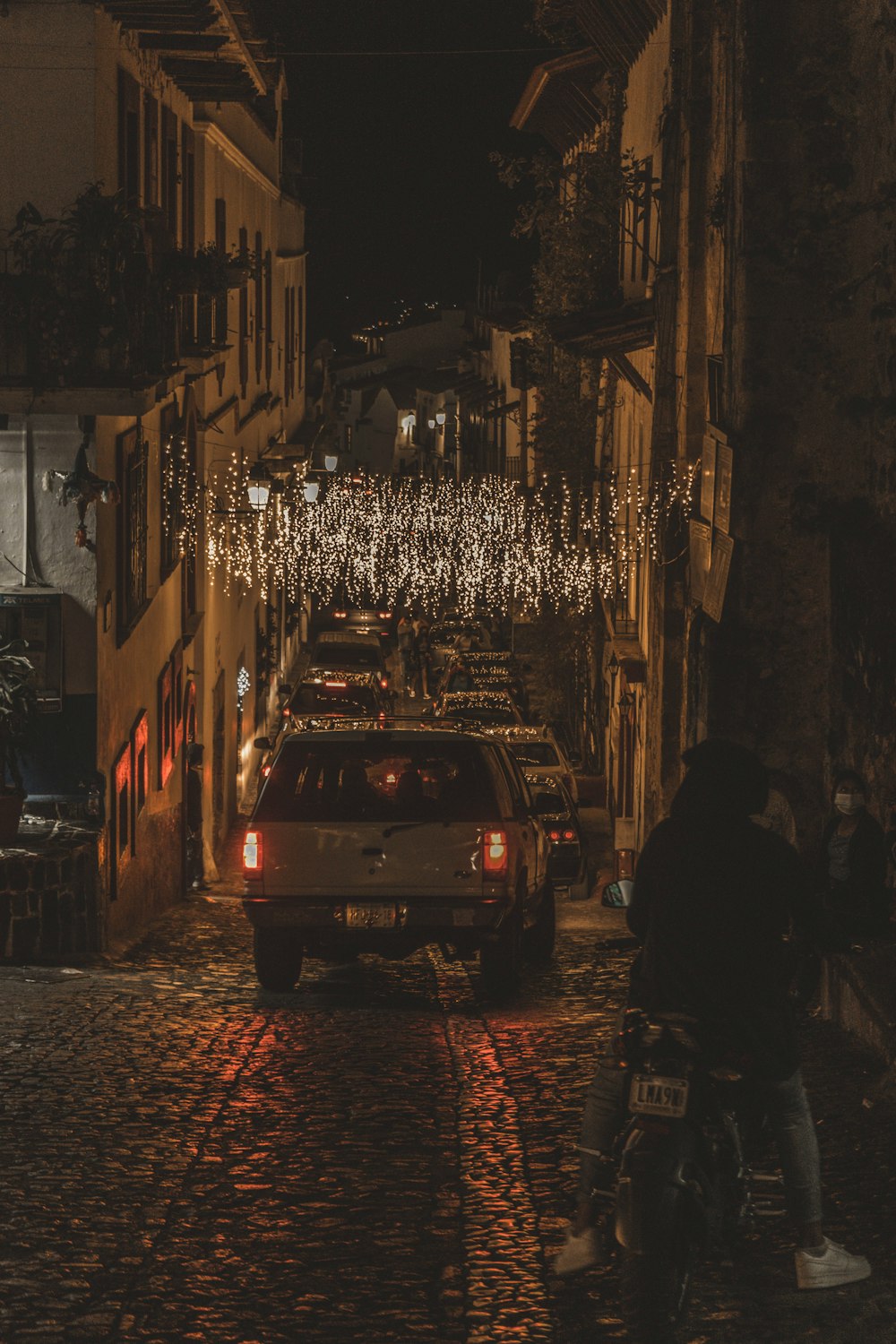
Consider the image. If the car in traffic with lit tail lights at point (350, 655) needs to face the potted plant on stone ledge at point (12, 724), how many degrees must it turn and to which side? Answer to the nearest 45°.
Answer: approximately 180°

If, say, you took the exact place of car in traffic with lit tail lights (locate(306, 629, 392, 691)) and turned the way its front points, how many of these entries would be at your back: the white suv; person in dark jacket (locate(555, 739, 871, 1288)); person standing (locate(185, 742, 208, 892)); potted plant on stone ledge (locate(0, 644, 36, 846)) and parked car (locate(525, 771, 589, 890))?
5

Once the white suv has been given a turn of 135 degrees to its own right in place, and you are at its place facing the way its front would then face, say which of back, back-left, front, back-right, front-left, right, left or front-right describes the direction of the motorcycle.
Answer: front-right

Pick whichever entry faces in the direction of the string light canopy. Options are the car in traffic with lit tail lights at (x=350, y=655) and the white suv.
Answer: the white suv

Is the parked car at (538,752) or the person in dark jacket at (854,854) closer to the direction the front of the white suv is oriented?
the parked car

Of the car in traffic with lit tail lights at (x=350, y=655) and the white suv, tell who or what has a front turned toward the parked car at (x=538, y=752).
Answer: the white suv

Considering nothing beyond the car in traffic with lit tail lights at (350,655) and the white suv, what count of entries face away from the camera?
2

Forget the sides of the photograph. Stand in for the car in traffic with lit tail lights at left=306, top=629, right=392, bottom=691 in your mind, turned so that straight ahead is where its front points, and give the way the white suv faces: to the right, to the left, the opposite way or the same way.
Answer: the same way

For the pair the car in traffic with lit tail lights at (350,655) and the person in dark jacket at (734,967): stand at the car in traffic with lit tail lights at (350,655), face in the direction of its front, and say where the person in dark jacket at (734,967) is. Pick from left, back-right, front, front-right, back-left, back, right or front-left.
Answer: back

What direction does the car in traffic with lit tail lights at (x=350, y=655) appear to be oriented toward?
away from the camera

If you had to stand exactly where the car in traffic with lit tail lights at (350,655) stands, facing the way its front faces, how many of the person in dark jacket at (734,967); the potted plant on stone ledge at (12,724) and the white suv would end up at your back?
3

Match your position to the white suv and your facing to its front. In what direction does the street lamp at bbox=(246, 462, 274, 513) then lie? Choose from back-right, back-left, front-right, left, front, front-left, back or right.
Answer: front

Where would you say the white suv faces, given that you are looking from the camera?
facing away from the viewer

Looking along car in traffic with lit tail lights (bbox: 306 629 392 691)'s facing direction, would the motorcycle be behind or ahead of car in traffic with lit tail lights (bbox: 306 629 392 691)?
behind

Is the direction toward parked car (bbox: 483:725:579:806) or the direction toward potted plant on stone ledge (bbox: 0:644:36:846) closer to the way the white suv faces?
the parked car

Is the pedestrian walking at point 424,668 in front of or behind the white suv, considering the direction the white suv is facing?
in front

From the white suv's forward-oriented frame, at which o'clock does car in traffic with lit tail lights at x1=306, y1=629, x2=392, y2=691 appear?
The car in traffic with lit tail lights is roughly at 12 o'clock from the white suv.

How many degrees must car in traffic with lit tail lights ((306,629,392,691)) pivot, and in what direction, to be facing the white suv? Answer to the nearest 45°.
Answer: approximately 180°
